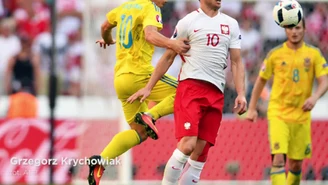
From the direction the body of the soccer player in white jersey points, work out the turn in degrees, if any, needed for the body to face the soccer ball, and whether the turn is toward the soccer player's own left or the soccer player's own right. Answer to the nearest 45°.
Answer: approximately 135° to the soccer player's own left

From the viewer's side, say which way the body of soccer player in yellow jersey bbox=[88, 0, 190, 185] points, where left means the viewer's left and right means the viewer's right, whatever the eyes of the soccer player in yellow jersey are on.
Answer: facing away from the viewer and to the right of the viewer

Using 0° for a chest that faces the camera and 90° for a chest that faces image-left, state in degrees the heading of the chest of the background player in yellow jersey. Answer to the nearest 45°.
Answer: approximately 0°

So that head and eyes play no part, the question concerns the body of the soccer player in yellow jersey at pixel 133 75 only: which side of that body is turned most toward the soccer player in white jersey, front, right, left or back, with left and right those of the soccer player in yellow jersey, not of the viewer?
right

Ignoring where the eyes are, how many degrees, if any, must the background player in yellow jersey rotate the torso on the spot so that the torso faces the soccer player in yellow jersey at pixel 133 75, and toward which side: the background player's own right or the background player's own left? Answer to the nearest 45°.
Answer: approximately 45° to the background player's own right

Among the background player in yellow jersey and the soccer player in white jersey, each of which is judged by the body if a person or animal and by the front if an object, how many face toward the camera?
2
